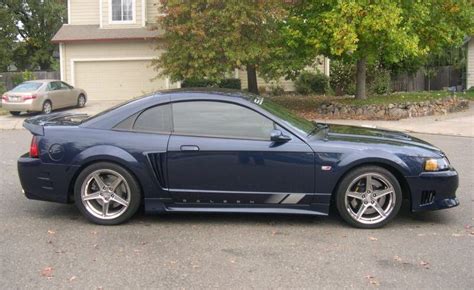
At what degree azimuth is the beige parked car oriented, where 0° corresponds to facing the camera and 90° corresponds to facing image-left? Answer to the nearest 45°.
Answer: approximately 225°

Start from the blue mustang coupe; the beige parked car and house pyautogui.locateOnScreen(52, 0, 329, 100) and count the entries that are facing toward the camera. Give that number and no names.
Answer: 1

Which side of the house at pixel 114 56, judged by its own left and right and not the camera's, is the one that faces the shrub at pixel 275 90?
left

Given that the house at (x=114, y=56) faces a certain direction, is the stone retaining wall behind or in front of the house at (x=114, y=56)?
in front

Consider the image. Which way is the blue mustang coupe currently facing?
to the viewer's right

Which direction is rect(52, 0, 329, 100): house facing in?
toward the camera

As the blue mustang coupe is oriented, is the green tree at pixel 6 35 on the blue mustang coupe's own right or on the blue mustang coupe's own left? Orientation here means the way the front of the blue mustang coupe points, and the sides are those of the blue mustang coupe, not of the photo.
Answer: on the blue mustang coupe's own left

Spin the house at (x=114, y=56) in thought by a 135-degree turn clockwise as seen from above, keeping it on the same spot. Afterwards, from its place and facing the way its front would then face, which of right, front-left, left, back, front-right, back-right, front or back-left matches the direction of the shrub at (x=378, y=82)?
back-right

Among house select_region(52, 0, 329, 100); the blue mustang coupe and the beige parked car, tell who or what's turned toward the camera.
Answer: the house

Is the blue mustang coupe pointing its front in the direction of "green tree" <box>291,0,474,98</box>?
no

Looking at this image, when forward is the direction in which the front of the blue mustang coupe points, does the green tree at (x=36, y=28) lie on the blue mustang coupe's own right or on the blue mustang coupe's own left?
on the blue mustang coupe's own left

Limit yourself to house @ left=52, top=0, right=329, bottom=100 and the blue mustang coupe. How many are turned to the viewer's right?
1

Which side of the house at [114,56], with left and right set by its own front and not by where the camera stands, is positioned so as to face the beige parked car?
front
